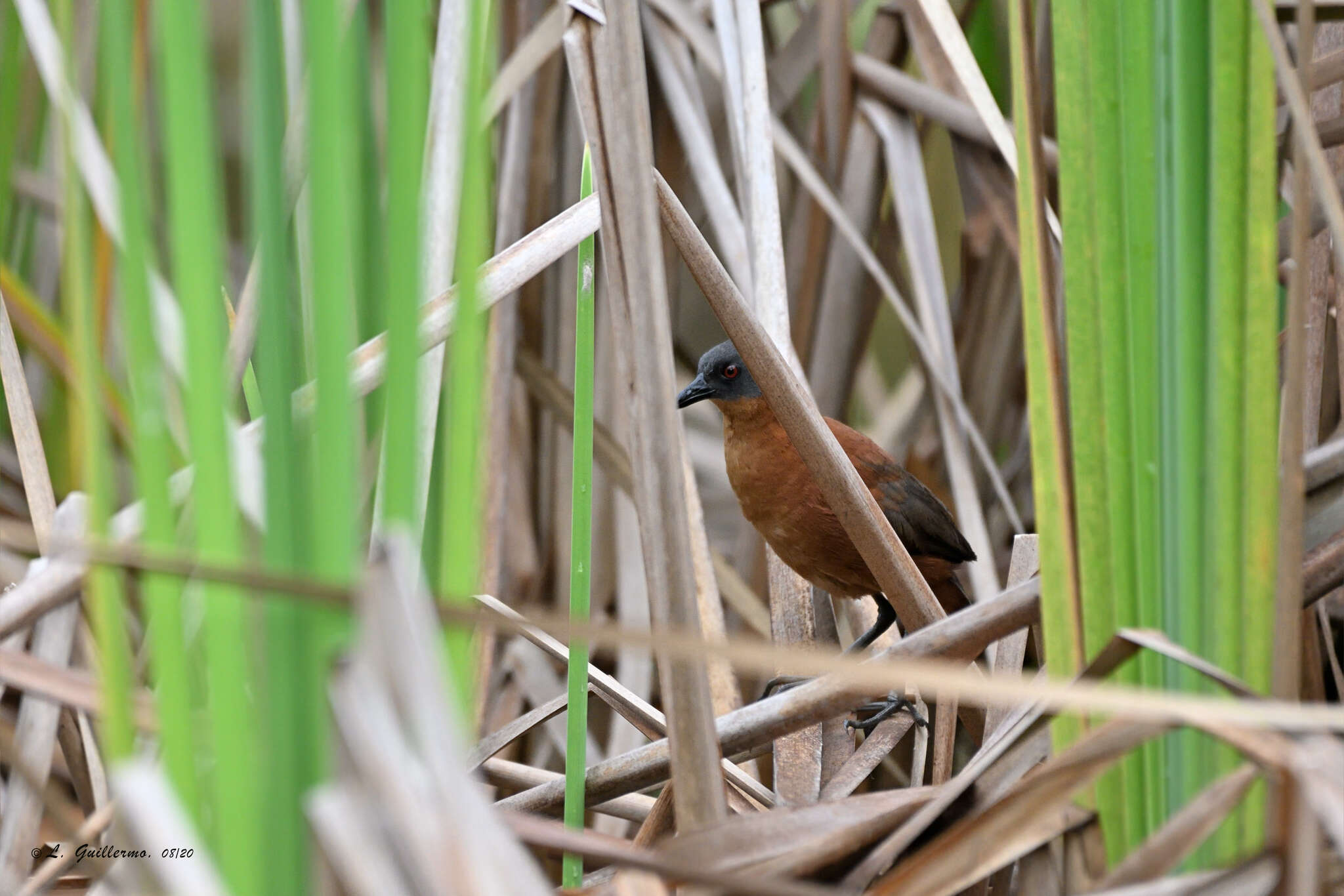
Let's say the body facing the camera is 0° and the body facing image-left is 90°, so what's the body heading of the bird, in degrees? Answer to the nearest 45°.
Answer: approximately 90°

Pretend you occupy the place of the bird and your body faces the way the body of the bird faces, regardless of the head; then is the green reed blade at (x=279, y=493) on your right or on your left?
on your left

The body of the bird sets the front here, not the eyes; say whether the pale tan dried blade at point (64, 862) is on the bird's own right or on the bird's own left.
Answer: on the bird's own left

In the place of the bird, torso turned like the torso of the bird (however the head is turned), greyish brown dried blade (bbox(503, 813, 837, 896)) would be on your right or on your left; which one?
on your left

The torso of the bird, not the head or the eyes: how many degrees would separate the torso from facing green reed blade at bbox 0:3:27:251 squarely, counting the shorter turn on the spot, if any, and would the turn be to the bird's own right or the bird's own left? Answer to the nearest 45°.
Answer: approximately 45° to the bird's own left

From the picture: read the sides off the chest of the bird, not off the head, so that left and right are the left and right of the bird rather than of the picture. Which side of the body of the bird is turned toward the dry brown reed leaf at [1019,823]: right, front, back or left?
left
